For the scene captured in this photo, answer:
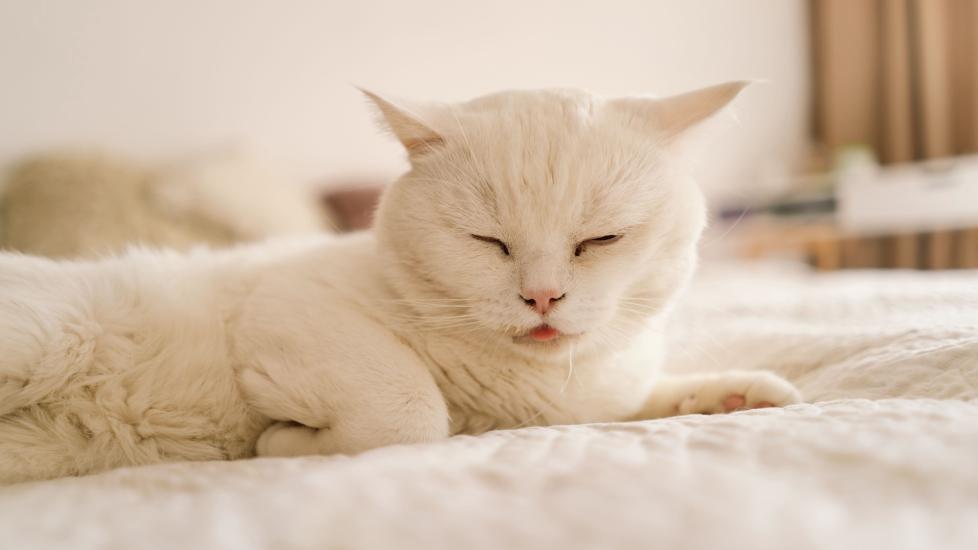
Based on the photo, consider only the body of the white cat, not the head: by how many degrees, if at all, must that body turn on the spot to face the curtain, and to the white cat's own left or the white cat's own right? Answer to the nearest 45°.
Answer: approximately 90° to the white cat's own left

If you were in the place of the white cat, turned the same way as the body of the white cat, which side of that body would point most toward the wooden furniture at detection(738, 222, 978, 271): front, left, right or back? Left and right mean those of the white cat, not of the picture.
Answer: left

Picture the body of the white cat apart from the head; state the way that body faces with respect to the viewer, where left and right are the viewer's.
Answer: facing the viewer and to the right of the viewer
